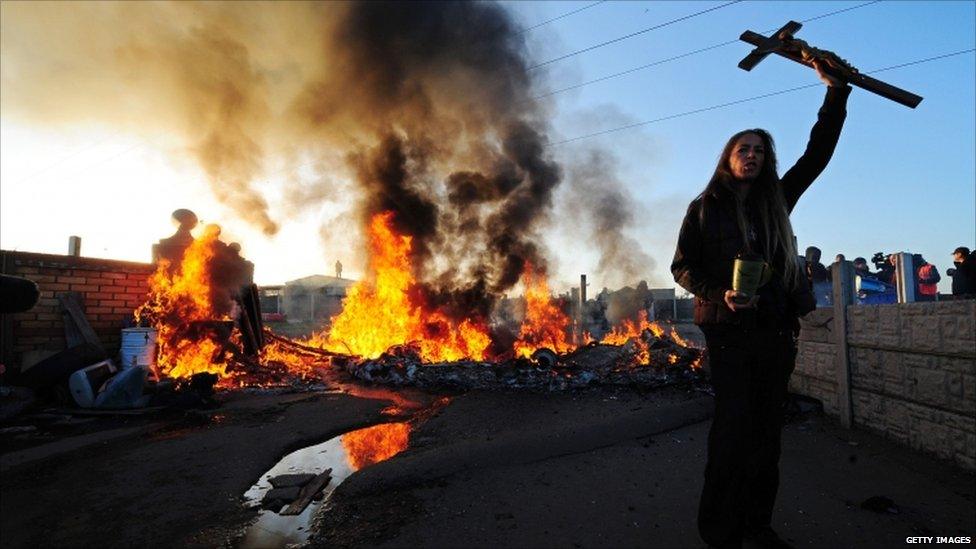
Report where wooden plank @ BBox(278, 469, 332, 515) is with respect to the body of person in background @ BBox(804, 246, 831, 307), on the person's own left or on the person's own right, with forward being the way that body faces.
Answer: on the person's own left

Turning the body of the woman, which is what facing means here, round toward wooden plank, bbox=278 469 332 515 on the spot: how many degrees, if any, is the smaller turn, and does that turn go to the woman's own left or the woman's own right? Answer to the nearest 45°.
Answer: approximately 90° to the woman's own right

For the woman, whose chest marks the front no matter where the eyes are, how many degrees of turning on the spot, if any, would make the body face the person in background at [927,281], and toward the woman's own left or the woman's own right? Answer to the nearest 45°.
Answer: approximately 180°

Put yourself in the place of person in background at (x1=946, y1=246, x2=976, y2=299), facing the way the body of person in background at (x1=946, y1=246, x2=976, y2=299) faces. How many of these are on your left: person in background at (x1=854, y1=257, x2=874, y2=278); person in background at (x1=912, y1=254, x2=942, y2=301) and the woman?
1

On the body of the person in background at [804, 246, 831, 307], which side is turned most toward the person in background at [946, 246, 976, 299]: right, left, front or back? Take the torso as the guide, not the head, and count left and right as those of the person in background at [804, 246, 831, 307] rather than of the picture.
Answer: back

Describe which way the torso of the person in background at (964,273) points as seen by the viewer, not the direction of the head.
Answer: to the viewer's left

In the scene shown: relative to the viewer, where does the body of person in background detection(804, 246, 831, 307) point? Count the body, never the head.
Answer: to the viewer's left

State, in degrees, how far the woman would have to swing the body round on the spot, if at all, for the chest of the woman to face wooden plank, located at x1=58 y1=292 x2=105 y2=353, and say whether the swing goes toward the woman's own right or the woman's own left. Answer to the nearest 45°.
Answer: approximately 90° to the woman's own right

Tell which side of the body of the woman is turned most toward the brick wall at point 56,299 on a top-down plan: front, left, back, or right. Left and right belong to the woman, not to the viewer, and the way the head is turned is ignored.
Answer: right
